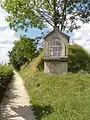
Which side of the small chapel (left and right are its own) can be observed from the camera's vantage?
front
